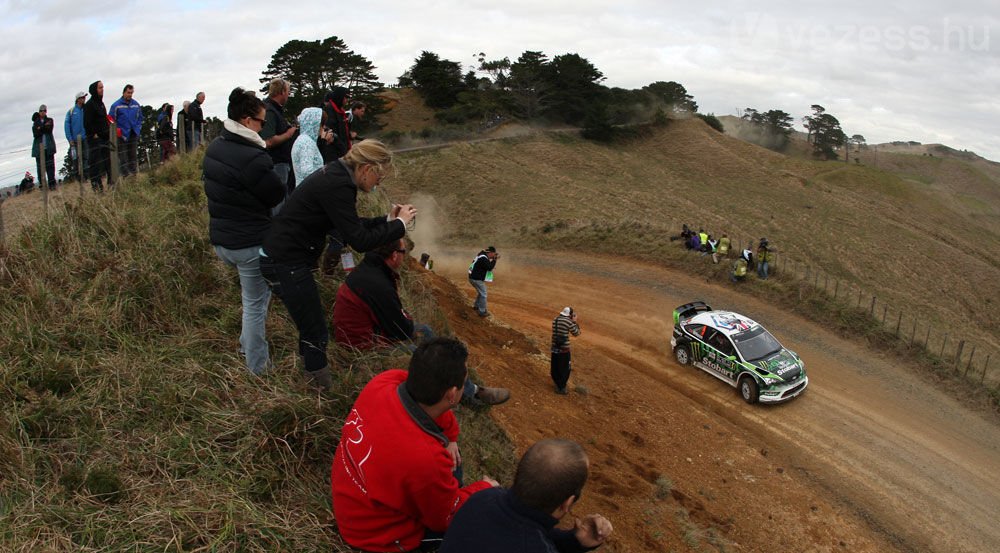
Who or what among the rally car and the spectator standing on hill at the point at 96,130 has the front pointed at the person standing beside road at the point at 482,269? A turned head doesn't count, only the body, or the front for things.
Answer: the spectator standing on hill

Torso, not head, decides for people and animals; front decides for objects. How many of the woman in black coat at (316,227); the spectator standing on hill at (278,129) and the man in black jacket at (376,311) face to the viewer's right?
3

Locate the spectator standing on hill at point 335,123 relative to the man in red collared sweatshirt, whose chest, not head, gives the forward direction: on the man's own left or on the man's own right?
on the man's own left

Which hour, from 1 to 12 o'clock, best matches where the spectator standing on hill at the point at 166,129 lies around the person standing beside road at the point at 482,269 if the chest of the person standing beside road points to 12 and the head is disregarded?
The spectator standing on hill is roughly at 6 o'clock from the person standing beside road.

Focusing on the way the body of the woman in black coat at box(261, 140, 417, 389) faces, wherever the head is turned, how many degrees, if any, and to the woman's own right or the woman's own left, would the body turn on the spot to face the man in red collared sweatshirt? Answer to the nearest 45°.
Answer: approximately 90° to the woman's own right

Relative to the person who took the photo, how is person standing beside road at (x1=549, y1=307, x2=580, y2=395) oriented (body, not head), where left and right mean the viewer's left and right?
facing away from the viewer and to the right of the viewer

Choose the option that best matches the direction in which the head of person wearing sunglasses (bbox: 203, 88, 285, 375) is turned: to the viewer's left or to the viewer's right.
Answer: to the viewer's right

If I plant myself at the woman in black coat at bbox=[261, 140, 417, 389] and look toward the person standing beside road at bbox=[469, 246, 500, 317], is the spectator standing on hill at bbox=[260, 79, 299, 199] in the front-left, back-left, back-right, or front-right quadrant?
front-left

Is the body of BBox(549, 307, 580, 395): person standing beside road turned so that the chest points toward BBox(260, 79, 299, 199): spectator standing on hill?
no

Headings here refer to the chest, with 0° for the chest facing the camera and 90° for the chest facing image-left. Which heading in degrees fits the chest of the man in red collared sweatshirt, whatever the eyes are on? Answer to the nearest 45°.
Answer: approximately 225°

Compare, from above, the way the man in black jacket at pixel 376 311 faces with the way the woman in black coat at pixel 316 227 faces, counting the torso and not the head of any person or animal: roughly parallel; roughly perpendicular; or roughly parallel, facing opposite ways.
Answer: roughly parallel

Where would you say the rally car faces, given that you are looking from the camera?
facing the viewer and to the right of the viewer

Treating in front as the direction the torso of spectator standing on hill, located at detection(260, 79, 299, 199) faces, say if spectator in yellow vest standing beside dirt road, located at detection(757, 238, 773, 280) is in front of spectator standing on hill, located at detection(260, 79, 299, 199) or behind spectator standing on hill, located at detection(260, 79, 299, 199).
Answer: in front

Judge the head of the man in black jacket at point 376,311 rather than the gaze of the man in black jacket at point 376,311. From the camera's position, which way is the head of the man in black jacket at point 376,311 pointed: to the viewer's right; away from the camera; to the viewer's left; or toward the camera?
to the viewer's right

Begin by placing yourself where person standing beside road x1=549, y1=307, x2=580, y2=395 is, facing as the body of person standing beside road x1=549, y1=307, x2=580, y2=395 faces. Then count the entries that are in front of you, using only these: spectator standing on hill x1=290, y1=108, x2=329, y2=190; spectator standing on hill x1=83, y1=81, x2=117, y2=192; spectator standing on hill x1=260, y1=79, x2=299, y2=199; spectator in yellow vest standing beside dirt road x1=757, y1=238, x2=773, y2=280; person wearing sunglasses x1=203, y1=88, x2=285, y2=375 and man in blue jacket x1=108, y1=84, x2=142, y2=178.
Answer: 1

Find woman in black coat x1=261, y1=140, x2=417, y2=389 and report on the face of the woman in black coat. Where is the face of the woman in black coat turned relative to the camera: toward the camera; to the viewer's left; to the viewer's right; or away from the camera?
to the viewer's right

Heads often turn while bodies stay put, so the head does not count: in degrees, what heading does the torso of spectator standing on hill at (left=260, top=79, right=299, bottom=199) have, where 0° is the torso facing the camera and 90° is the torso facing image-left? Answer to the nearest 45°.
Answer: approximately 270°

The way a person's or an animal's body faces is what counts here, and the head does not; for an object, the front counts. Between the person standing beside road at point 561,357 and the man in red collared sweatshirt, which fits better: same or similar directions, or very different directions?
same or similar directions

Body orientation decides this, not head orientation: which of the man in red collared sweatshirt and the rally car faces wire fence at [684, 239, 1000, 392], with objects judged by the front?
the man in red collared sweatshirt

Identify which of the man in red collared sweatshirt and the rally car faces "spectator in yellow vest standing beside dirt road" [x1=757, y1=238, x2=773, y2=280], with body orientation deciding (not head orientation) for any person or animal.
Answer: the man in red collared sweatshirt
